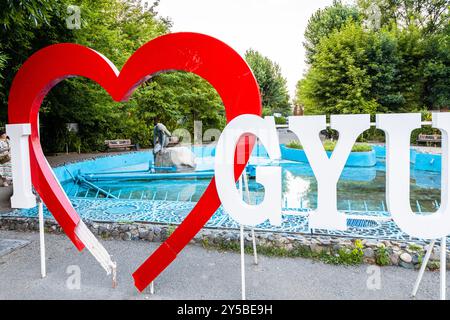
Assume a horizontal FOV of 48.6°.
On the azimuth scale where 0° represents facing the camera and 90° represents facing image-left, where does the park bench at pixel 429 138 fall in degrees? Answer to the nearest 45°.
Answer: approximately 0°

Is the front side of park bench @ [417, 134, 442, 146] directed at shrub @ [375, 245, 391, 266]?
yes

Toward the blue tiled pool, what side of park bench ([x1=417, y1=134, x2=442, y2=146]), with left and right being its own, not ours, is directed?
front

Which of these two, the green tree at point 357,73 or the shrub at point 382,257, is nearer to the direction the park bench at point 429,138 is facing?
the shrub

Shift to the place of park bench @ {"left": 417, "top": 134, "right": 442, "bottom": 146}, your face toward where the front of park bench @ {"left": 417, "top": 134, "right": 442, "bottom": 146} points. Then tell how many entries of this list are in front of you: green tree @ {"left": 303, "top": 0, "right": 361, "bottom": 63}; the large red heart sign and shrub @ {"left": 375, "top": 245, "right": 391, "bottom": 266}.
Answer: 2

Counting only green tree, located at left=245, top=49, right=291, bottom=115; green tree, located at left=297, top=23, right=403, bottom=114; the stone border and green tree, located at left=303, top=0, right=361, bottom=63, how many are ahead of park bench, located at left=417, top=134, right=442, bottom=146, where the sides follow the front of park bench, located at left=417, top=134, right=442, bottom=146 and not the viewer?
1

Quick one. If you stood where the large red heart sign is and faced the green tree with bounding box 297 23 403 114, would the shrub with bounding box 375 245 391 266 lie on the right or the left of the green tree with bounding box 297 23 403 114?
right
